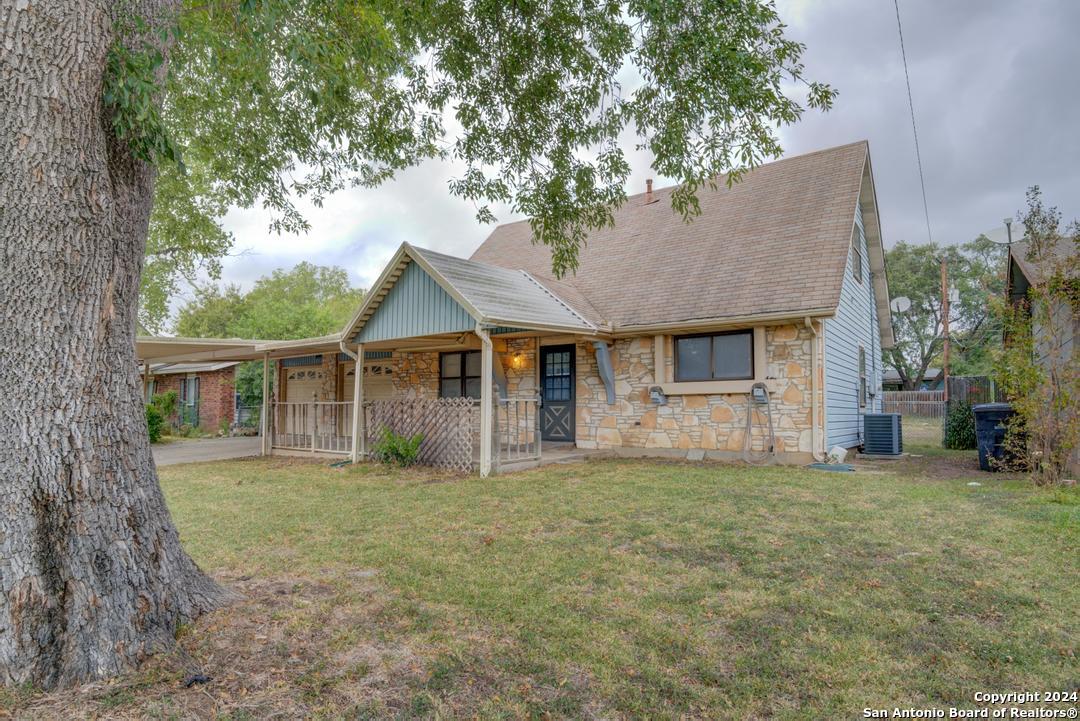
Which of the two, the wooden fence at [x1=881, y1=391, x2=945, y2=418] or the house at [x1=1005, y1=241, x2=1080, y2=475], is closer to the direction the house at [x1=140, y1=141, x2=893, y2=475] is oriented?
the house

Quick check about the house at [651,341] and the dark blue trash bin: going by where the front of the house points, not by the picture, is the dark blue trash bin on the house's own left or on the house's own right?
on the house's own left

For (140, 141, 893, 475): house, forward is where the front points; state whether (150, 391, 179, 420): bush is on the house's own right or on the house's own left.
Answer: on the house's own right

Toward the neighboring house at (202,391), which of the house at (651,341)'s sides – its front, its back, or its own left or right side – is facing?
right

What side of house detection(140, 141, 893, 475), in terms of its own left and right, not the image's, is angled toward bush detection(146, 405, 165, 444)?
right

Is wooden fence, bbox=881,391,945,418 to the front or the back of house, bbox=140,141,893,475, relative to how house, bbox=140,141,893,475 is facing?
to the back

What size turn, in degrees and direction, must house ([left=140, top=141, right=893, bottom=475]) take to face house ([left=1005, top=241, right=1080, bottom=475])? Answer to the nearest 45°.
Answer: approximately 90° to its left

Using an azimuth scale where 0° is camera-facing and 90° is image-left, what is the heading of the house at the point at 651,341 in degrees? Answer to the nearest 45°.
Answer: approximately 45°
